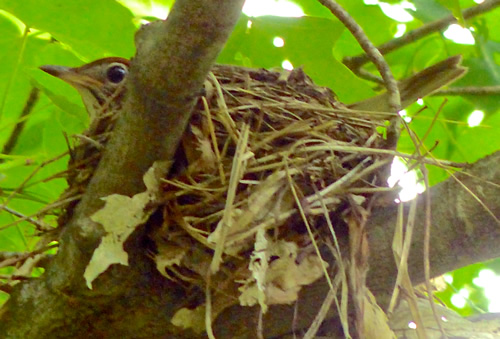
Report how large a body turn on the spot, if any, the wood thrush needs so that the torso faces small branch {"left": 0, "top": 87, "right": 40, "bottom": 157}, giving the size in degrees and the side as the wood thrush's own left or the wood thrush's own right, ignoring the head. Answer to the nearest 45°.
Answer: approximately 45° to the wood thrush's own right

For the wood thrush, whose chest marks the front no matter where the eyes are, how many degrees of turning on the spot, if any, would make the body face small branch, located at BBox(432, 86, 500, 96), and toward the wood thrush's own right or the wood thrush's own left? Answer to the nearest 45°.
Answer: approximately 180°

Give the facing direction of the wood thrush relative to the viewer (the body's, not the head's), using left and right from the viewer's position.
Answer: facing to the left of the viewer

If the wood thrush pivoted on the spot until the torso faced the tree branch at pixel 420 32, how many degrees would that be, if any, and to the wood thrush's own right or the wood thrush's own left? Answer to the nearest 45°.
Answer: approximately 180°
